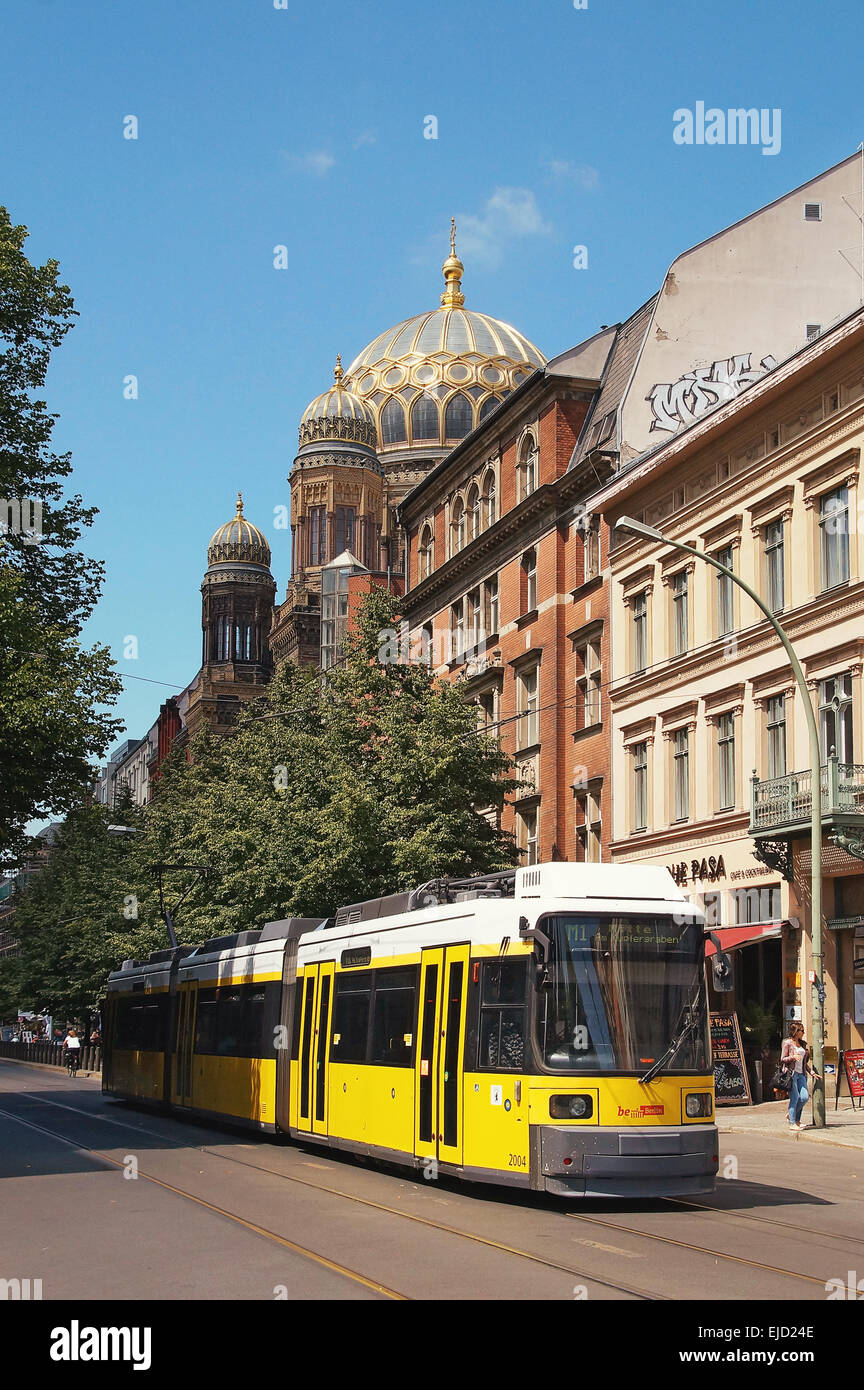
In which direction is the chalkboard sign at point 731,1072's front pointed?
toward the camera

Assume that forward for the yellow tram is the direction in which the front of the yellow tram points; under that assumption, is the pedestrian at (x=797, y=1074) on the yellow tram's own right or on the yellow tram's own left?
on the yellow tram's own left

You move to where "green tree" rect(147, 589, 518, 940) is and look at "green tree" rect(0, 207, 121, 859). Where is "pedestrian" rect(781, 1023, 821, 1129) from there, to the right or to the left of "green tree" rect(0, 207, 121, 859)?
left

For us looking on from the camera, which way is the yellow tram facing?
facing the viewer and to the right of the viewer

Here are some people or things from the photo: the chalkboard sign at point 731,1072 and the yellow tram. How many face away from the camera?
0

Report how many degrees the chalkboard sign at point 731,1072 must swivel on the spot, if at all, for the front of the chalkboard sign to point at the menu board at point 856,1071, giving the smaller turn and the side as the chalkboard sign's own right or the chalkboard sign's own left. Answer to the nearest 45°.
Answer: approximately 45° to the chalkboard sign's own left

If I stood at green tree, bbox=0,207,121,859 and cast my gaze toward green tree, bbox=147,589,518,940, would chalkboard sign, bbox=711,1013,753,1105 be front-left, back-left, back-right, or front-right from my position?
front-right

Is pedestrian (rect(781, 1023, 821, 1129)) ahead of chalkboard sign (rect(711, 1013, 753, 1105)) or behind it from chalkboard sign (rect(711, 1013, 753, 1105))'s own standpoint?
ahead
